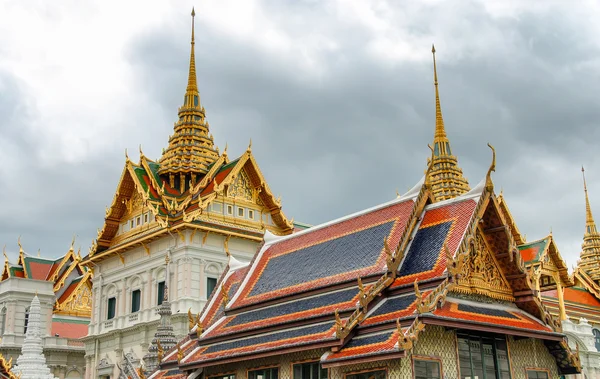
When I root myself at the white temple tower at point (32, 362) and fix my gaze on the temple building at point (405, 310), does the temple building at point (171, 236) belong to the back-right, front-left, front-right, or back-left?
back-left

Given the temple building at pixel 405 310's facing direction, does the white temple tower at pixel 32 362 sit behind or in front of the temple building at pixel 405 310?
behind

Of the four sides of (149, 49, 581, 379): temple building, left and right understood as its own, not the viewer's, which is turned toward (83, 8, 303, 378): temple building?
back

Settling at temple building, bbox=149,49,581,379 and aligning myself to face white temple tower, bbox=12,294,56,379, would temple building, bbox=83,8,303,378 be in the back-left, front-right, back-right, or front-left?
front-right

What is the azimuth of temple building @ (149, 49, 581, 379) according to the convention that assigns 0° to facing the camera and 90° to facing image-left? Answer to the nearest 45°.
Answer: approximately 315°

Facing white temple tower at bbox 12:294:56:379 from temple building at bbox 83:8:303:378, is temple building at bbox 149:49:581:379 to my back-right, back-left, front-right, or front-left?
front-left

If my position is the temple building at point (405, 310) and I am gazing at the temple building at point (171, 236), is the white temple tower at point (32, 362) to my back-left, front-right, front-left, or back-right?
front-left
